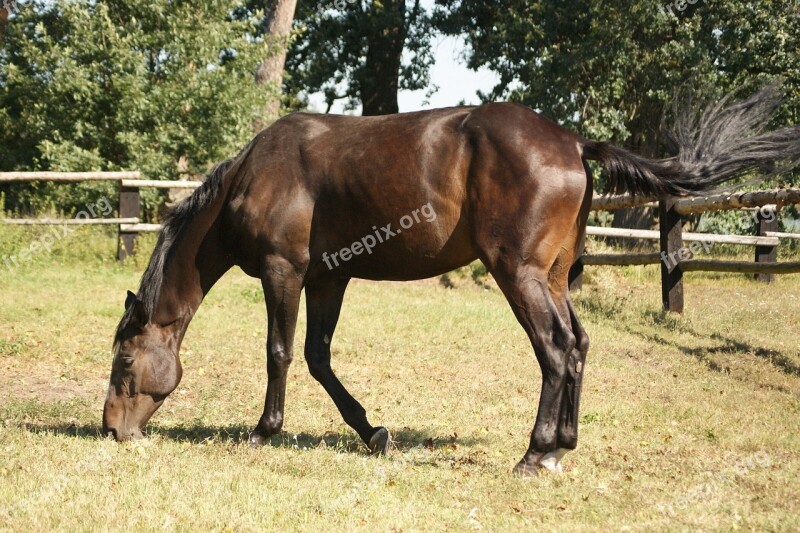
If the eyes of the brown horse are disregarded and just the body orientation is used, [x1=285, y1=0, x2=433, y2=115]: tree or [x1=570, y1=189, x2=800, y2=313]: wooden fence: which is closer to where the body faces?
the tree

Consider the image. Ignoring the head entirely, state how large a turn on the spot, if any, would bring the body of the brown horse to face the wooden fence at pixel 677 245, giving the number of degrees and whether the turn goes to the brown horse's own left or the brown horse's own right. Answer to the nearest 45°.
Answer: approximately 135° to the brown horse's own right

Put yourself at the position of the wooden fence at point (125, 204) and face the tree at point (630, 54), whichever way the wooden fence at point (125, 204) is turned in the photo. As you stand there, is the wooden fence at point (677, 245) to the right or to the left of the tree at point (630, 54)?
right

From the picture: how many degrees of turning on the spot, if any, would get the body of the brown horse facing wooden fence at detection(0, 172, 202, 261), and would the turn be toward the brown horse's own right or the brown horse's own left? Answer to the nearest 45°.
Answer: approximately 45° to the brown horse's own right

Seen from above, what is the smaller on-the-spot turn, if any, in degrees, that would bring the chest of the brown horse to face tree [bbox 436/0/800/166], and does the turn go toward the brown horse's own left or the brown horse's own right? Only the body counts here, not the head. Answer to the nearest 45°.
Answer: approximately 90° to the brown horse's own right

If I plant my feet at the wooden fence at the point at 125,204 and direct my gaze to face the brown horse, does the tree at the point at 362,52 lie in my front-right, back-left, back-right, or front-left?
back-left

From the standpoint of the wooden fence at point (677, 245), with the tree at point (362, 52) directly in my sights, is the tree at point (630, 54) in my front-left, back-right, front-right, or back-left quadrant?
front-right

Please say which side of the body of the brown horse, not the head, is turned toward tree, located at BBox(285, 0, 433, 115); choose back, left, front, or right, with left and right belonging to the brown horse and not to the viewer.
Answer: right

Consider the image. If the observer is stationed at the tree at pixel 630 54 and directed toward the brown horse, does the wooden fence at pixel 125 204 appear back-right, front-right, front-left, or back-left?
front-right

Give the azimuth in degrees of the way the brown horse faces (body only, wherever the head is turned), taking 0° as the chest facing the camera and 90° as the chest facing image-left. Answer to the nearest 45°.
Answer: approximately 90°
